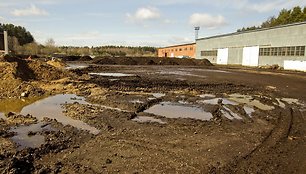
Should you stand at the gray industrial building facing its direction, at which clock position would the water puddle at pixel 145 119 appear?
The water puddle is roughly at 11 o'clock from the gray industrial building.

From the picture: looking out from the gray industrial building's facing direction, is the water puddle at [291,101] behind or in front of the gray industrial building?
in front

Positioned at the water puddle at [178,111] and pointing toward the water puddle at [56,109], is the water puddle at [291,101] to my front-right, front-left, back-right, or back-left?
back-right

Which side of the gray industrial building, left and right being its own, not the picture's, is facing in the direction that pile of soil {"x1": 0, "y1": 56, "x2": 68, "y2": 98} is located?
front

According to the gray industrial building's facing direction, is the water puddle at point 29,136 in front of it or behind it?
in front

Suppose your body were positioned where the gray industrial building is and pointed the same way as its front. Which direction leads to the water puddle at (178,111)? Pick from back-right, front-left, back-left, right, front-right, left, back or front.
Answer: front-left

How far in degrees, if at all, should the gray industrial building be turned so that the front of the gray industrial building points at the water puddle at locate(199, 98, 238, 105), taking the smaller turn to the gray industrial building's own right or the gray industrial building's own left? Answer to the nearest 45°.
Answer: approximately 45° to the gray industrial building's own left
